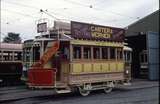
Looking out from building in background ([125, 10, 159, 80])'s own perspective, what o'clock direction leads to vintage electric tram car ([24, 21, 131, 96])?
The vintage electric tram car is roughly at 11 o'clock from the building in background.

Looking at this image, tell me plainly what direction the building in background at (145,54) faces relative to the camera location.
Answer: facing the viewer and to the left of the viewer

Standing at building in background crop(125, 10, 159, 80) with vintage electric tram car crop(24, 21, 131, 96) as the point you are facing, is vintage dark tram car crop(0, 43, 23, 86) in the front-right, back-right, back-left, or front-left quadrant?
front-right
